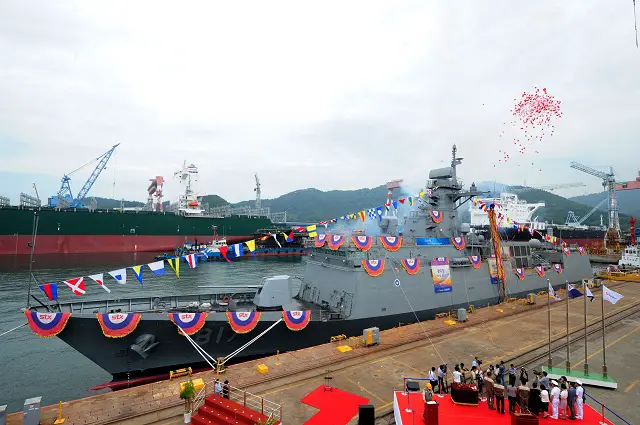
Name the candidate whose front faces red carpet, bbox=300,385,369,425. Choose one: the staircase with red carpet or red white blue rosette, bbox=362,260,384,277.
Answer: the red white blue rosette

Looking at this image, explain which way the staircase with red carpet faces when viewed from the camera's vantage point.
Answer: facing the viewer and to the left of the viewer

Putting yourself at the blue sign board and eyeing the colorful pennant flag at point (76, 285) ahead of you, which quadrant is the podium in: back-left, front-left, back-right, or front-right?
front-left

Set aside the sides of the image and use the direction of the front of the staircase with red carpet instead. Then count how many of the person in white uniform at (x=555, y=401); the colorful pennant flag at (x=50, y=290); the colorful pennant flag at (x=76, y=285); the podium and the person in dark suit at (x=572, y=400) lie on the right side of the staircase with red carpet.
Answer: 2

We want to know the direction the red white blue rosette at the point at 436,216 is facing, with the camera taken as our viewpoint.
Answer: facing the viewer

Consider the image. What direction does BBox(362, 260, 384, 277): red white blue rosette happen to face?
toward the camera

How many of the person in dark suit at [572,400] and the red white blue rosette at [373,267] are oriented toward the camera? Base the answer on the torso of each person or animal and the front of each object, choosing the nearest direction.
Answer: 1

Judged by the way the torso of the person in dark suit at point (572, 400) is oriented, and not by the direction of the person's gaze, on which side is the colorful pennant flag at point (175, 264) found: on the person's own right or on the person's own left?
on the person's own left

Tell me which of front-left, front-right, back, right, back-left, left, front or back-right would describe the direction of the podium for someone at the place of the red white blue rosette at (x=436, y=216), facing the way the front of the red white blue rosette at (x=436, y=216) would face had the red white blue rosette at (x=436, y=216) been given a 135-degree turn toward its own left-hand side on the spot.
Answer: back-right

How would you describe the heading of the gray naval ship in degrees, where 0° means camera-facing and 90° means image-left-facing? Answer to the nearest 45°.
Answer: approximately 45°

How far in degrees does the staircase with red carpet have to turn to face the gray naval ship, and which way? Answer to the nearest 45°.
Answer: approximately 180°

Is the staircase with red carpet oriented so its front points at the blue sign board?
no

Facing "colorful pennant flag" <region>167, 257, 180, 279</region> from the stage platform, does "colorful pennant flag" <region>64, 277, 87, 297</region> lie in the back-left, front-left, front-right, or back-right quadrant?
front-left

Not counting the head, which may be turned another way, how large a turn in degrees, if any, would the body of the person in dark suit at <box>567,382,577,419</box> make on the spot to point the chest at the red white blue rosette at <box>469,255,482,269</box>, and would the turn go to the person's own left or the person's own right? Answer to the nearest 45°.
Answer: approximately 45° to the person's own right

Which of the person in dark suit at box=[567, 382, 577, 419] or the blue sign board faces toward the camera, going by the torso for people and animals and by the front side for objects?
the blue sign board

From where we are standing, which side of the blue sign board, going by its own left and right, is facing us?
front

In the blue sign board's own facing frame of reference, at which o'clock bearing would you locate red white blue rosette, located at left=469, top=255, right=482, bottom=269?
The red white blue rosette is roughly at 8 o'clock from the blue sign board.
